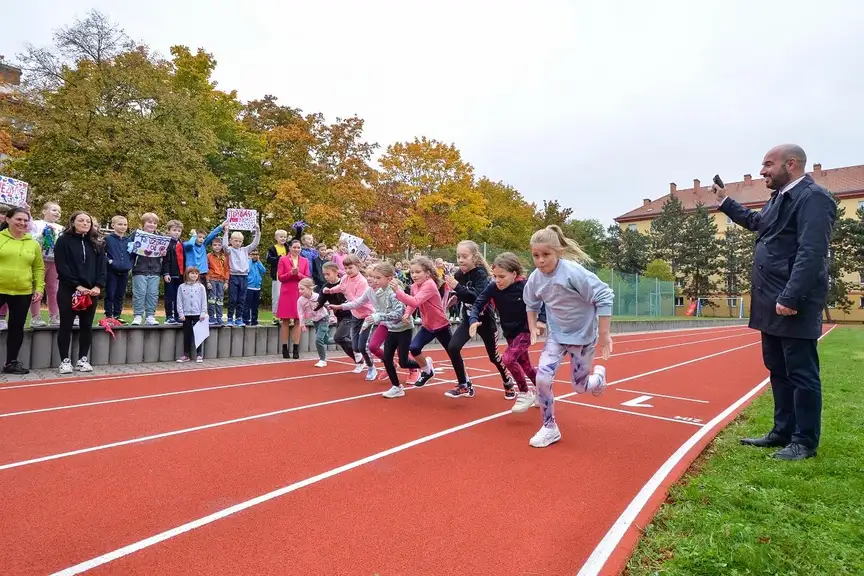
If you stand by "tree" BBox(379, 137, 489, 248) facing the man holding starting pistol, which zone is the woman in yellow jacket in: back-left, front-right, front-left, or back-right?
front-right

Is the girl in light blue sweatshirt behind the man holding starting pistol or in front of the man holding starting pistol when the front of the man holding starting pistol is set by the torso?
in front

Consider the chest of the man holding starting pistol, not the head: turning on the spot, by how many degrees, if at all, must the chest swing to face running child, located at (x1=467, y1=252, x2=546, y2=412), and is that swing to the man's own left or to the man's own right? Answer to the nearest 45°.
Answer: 0° — they already face them

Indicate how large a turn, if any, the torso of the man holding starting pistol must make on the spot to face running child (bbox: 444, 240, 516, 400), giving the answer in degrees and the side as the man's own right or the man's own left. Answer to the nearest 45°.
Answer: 0° — they already face them

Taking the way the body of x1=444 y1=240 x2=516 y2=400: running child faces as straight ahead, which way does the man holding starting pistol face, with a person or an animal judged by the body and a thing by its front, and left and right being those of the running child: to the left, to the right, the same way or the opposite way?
to the right

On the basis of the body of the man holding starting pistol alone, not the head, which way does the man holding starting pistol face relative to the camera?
to the viewer's left

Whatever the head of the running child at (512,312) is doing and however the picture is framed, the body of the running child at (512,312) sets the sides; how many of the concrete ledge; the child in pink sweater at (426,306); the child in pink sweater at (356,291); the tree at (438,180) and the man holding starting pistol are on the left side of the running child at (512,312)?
1

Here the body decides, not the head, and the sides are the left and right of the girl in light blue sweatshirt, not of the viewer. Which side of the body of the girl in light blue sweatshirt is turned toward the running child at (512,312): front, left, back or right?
right

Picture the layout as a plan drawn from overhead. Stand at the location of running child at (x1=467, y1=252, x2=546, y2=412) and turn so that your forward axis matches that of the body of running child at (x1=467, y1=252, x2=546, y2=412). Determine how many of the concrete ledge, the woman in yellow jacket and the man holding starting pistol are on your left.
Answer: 1

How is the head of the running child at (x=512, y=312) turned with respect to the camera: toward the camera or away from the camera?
toward the camera

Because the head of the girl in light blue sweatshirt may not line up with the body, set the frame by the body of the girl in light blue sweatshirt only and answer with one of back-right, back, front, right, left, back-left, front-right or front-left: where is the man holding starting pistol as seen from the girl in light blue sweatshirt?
back-left

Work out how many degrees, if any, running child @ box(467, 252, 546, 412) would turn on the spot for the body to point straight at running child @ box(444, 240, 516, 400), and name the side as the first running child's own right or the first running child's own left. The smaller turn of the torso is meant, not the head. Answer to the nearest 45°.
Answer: approximately 90° to the first running child's own right

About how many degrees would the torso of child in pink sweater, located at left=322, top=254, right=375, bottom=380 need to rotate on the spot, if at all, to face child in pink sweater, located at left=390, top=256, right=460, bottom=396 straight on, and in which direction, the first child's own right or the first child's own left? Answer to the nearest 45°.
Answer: approximately 90° to the first child's own left
